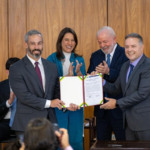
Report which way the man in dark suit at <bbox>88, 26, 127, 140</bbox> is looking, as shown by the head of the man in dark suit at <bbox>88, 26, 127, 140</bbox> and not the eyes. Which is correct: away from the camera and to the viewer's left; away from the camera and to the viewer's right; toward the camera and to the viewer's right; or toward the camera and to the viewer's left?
toward the camera and to the viewer's left

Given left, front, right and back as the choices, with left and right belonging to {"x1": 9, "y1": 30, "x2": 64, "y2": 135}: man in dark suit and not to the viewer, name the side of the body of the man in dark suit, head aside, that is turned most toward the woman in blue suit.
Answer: left

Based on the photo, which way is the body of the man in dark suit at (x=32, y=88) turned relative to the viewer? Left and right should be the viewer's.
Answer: facing the viewer and to the right of the viewer

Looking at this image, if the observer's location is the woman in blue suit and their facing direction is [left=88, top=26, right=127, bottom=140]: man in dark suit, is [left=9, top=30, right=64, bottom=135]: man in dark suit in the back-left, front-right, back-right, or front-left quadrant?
back-right

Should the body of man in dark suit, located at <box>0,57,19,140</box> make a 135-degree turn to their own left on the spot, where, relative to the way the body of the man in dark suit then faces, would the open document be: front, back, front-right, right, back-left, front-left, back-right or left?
back-right

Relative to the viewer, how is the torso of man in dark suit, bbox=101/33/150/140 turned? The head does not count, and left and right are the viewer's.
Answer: facing the viewer and to the left of the viewer

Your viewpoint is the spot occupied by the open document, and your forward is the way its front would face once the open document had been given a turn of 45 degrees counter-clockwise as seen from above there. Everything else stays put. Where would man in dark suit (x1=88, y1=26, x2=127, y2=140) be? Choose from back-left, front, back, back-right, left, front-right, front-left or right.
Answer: left

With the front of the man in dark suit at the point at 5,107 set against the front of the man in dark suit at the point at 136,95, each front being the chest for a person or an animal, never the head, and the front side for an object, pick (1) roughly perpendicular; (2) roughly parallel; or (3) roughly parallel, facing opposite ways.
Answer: roughly perpendicular

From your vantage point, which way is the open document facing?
toward the camera

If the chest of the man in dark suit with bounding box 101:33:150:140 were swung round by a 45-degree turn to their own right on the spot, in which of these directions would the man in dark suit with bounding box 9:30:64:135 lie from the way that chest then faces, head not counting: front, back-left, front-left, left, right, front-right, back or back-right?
front
